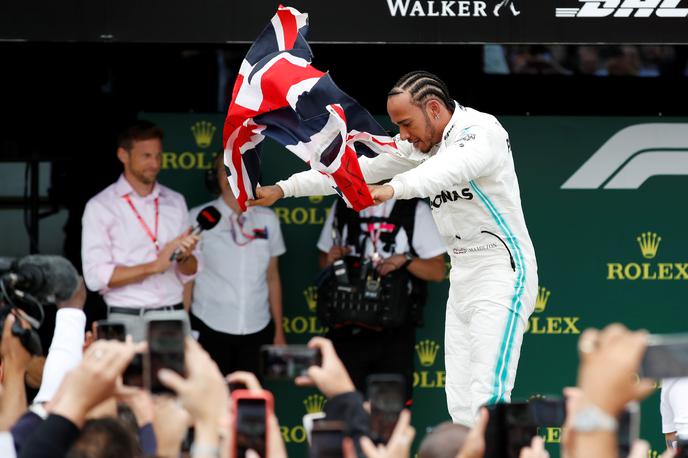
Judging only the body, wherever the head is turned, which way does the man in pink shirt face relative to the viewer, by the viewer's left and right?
facing the viewer and to the right of the viewer

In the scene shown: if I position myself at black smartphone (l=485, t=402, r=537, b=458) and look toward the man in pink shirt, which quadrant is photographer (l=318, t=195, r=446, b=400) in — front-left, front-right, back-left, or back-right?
front-right

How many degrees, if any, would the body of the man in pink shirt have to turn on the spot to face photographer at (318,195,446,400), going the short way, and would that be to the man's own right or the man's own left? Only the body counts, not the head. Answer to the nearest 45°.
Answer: approximately 45° to the man's own left

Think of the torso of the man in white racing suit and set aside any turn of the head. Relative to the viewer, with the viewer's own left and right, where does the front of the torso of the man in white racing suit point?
facing the viewer and to the left of the viewer

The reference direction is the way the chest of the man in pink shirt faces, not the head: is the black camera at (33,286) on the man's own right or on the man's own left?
on the man's own right

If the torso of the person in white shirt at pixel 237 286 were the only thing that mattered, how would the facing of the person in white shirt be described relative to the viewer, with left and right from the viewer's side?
facing the viewer

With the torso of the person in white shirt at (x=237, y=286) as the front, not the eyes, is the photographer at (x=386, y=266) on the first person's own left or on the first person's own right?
on the first person's own left

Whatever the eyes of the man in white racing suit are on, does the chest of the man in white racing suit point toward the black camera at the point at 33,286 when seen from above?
yes

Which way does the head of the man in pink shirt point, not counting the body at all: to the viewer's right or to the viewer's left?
to the viewer's right

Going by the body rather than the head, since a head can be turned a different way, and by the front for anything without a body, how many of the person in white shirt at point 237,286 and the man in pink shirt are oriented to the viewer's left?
0

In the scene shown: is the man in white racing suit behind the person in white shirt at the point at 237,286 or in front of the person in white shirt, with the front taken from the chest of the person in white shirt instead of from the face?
in front

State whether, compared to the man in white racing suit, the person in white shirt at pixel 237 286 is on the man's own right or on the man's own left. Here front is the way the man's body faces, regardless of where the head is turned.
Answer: on the man's own right

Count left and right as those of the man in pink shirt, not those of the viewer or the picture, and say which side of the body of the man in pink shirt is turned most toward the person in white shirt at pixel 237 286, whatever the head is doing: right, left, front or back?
left

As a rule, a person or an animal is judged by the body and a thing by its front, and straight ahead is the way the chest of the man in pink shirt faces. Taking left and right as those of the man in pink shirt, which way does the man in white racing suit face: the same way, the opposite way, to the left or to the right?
to the right

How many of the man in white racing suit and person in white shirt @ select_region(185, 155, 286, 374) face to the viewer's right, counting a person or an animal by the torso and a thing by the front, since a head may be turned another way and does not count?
0
